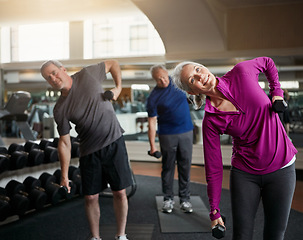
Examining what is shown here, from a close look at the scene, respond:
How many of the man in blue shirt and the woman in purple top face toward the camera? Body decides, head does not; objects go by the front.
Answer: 2

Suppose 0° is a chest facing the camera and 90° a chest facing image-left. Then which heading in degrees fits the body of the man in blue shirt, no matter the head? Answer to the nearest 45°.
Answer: approximately 0°

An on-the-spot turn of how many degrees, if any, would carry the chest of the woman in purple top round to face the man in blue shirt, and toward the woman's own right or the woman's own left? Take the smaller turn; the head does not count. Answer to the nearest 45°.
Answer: approximately 180°

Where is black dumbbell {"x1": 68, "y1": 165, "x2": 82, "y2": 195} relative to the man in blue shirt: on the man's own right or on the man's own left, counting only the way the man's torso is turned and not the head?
on the man's own right

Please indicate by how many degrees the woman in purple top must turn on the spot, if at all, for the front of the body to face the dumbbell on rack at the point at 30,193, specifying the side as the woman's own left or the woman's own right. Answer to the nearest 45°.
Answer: approximately 135° to the woman's own right

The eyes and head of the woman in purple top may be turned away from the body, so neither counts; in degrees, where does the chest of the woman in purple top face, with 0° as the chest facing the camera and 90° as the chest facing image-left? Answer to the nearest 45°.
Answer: approximately 0°

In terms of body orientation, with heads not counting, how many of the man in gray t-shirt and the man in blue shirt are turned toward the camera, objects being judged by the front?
2

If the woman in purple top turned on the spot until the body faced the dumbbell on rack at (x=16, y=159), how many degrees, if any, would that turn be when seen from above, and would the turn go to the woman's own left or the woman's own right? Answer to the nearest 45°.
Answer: approximately 135° to the woman's own right
